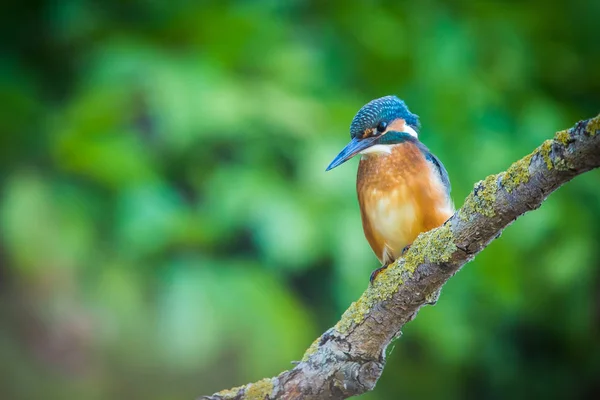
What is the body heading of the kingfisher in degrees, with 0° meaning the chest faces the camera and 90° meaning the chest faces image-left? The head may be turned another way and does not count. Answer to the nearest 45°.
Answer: approximately 45°
